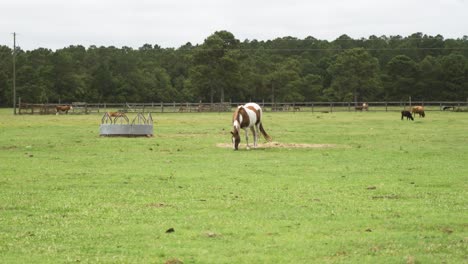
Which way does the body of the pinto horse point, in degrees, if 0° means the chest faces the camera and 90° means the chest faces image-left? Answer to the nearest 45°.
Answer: approximately 45°
